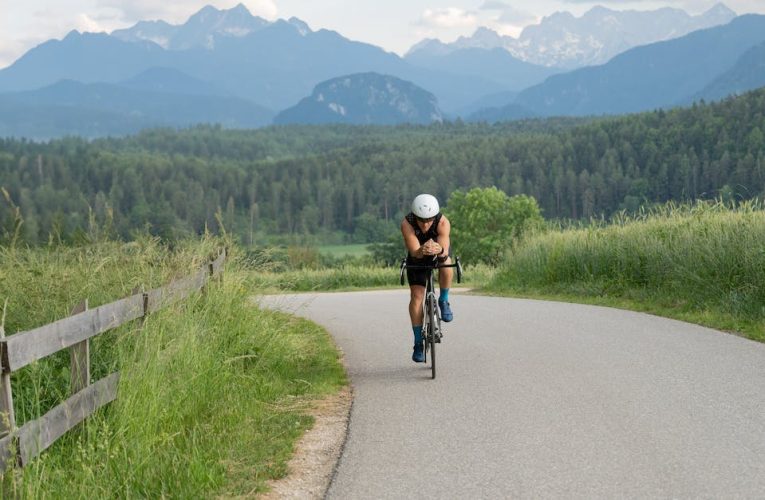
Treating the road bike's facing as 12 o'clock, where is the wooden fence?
The wooden fence is roughly at 1 o'clock from the road bike.

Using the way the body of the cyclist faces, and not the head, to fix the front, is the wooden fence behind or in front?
in front

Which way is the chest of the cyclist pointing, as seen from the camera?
toward the camera

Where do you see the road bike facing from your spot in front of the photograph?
facing the viewer
